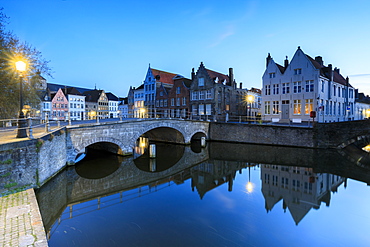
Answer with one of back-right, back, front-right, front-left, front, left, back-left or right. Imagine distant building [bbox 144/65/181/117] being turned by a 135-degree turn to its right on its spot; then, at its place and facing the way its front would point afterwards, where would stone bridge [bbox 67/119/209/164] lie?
back

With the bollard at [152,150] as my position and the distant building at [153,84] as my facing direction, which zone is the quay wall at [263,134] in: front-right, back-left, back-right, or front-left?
front-right

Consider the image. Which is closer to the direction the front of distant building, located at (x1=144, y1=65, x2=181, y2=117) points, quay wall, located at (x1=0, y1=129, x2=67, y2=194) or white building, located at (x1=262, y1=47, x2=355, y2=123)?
the quay wall

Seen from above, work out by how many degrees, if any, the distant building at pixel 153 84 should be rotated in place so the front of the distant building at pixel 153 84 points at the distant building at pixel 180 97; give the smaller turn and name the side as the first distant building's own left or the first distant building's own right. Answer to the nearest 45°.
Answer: approximately 90° to the first distant building's own left

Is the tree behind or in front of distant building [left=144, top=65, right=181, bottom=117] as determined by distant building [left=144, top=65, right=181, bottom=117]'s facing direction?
in front

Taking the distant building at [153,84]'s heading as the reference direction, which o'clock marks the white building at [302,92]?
The white building is roughly at 9 o'clock from the distant building.

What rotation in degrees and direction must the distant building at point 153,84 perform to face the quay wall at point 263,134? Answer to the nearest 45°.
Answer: approximately 90° to its left

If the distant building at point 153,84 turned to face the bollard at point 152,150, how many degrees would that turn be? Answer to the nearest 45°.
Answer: approximately 45° to its left

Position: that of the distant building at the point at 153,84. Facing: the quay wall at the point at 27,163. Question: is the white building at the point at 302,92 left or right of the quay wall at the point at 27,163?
left

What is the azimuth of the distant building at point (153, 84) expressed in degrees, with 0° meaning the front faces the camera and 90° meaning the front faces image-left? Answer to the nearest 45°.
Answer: approximately 45°
